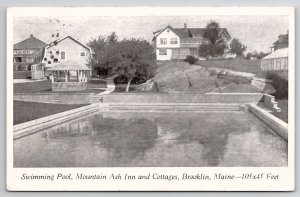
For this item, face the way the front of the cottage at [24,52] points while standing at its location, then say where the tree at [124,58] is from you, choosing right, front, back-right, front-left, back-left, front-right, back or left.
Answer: left

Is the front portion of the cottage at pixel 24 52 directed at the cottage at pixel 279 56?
no

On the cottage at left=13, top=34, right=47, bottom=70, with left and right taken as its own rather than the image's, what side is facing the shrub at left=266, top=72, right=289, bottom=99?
left

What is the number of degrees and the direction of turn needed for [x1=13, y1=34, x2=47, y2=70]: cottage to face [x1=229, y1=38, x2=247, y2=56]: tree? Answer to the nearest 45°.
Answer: approximately 90° to its left

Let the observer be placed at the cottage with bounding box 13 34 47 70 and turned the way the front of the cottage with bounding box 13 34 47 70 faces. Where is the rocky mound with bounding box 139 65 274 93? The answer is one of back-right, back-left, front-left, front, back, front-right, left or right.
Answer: left

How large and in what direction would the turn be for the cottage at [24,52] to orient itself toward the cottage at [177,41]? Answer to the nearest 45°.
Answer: approximately 90° to its left

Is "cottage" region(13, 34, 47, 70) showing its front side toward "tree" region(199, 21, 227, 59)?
no

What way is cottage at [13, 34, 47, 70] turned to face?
toward the camera
